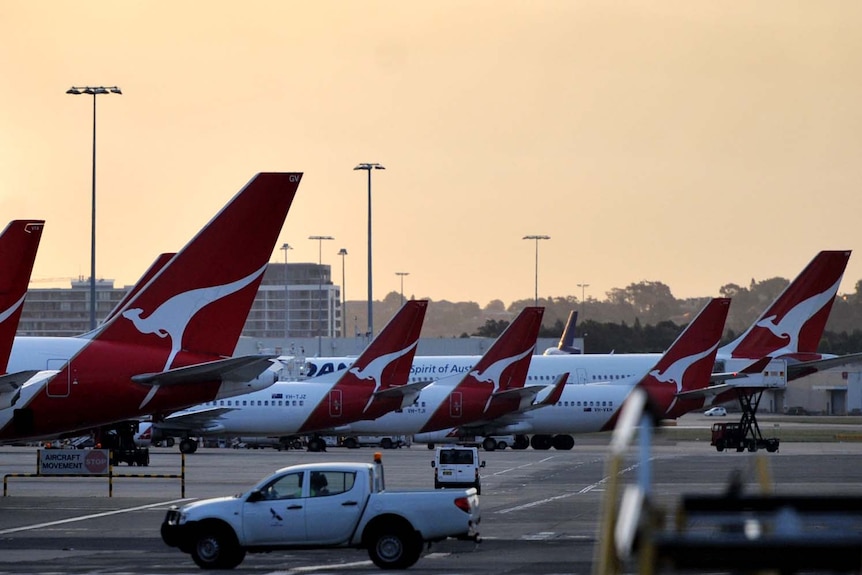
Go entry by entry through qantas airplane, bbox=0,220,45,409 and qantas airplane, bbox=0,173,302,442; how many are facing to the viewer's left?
2

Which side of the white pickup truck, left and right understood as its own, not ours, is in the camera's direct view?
left

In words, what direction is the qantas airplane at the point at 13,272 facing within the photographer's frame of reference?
facing to the left of the viewer

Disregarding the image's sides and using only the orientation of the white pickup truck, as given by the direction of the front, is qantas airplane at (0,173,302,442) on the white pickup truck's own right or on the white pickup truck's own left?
on the white pickup truck's own right

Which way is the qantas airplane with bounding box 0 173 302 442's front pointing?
to the viewer's left

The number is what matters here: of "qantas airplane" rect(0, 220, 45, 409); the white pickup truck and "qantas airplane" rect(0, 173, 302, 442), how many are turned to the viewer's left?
3

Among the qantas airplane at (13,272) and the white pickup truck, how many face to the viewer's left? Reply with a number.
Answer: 2

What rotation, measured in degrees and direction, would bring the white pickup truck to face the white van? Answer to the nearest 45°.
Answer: approximately 90° to its right

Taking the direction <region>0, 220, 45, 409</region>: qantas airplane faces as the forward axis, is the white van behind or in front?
behind
